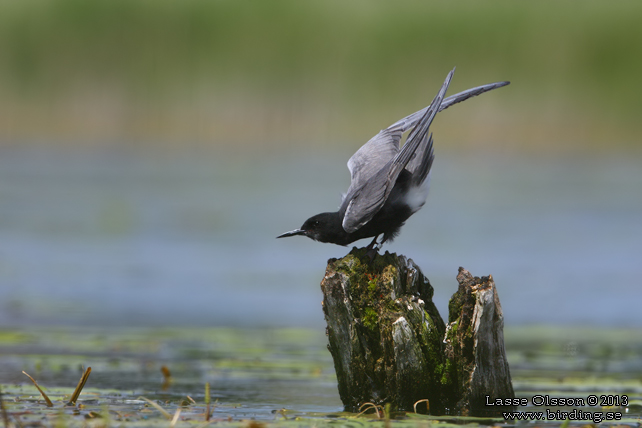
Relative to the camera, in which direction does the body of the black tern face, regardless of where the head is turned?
to the viewer's left
